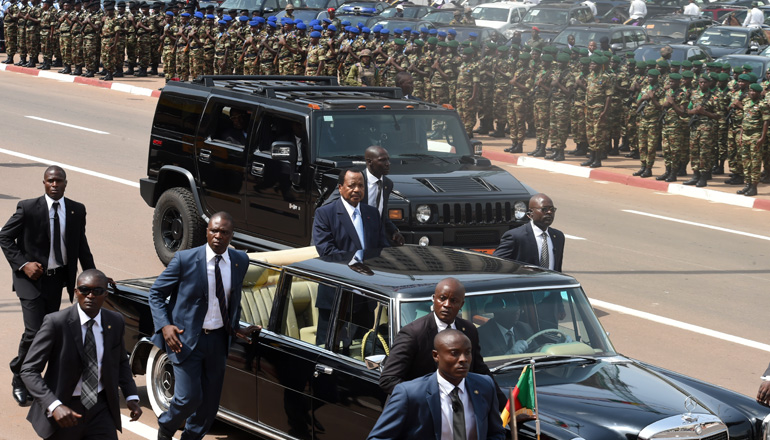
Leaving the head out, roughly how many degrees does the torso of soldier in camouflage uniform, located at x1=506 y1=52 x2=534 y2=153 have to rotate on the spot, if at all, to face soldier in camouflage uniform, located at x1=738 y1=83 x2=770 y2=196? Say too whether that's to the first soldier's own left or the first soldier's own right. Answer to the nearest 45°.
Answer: approximately 90° to the first soldier's own left

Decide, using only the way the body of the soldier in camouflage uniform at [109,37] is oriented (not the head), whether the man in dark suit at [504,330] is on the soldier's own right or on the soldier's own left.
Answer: on the soldier's own left

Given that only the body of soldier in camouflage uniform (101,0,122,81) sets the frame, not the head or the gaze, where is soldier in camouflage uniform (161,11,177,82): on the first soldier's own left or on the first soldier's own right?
on the first soldier's own left

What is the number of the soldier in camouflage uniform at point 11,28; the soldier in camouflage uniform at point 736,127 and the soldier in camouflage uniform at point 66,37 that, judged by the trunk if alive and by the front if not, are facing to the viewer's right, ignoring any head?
0

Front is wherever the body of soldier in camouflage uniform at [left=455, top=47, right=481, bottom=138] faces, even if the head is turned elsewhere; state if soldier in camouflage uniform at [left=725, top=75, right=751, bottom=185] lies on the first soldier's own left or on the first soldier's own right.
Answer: on the first soldier's own left

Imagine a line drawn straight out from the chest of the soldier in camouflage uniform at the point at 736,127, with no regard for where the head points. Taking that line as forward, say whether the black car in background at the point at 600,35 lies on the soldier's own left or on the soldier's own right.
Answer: on the soldier's own right

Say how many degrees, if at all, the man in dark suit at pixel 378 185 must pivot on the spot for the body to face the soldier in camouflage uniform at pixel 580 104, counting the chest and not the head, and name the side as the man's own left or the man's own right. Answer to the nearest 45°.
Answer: approximately 135° to the man's own left

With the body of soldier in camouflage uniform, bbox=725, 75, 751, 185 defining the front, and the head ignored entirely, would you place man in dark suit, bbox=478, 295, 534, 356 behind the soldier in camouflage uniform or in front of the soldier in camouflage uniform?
in front

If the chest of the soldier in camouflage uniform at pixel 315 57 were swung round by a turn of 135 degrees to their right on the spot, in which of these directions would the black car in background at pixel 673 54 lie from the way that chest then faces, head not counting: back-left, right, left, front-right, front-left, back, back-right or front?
right

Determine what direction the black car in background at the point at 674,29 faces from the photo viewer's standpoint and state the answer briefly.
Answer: facing the viewer and to the left of the viewer

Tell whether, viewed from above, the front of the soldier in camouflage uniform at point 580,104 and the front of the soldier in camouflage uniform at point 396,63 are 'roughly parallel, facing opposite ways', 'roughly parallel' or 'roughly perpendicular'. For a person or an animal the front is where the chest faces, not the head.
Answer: roughly parallel

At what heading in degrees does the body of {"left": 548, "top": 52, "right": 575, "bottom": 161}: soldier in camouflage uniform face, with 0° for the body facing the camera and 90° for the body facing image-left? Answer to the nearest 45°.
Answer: approximately 45°

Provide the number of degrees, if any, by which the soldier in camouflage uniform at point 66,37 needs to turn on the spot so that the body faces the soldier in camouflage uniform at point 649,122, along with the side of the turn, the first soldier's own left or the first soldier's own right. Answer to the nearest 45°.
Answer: approximately 90° to the first soldier's own left

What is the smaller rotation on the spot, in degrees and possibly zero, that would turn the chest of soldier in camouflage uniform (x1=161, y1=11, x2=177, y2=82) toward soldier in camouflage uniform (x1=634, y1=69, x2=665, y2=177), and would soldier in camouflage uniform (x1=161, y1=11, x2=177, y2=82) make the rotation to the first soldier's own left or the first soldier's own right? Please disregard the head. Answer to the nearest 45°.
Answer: approximately 90° to the first soldier's own left
